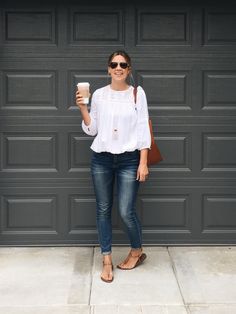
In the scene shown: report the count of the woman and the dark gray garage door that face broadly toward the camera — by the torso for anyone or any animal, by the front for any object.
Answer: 2

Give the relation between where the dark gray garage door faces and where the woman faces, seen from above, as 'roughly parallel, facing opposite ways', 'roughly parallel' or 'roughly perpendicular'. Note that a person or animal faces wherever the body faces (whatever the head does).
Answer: roughly parallel

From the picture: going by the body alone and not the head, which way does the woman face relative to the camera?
toward the camera
